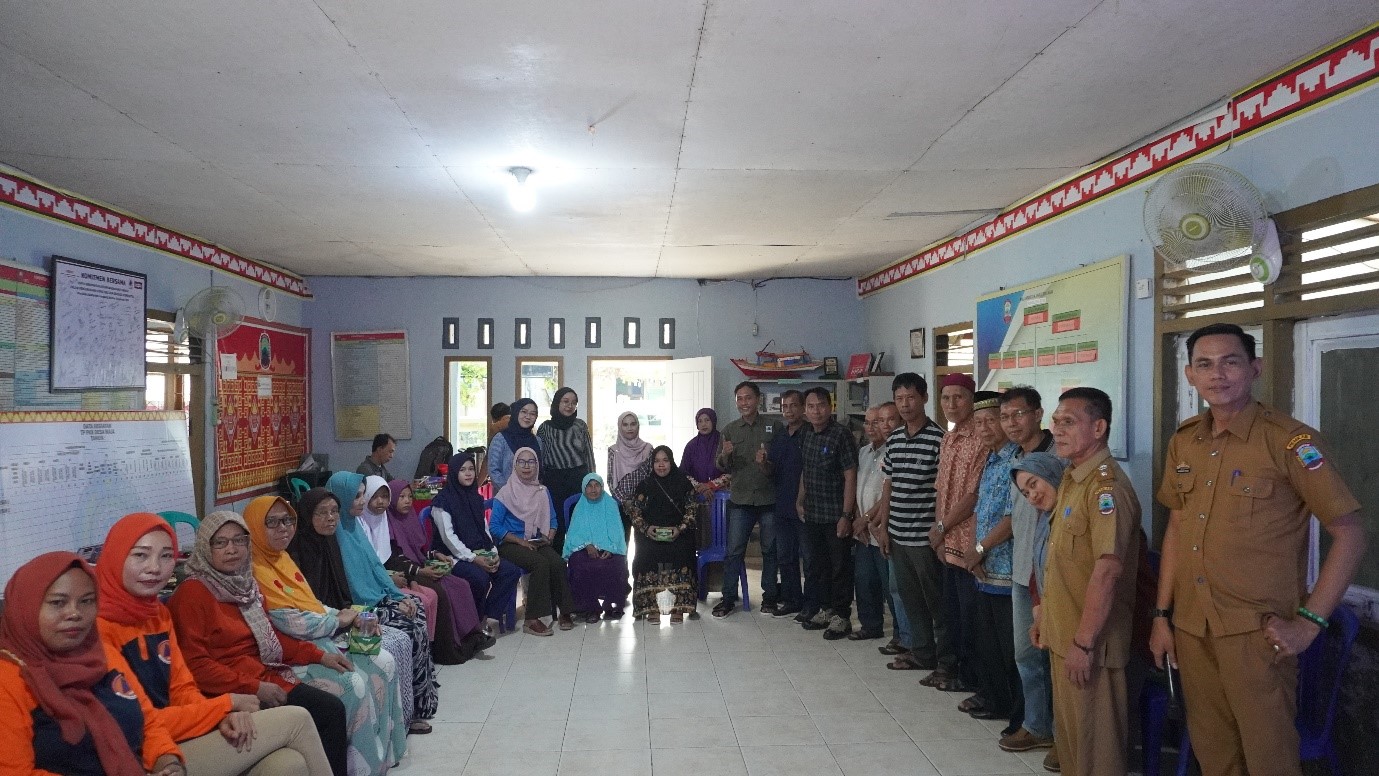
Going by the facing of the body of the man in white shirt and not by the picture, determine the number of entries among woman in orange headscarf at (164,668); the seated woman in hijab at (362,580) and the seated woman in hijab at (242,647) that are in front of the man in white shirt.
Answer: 3

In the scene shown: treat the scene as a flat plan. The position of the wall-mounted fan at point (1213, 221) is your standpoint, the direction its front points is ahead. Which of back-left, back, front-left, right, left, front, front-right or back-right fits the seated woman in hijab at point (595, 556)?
front-right

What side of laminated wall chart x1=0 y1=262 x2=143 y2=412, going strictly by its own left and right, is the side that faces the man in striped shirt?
front

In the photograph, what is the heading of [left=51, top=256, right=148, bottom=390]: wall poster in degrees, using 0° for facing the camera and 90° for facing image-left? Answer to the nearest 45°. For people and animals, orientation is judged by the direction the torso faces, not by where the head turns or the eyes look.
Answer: approximately 315°

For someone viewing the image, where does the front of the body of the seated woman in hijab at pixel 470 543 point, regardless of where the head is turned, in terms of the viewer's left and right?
facing the viewer and to the right of the viewer

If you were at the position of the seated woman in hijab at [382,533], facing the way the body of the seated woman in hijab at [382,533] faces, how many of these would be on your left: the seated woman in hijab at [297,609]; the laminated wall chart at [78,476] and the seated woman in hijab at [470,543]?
1

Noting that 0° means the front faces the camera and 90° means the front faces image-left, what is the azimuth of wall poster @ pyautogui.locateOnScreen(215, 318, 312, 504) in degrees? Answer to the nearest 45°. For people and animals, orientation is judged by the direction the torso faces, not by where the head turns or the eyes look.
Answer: approximately 315°

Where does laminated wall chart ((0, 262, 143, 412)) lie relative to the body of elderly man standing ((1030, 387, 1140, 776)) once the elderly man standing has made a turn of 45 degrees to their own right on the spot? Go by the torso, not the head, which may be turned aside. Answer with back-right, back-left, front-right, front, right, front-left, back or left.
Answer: front

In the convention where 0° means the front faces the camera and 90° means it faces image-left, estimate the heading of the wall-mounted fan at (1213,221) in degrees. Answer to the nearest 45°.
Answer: approximately 45°

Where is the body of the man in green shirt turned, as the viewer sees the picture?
toward the camera

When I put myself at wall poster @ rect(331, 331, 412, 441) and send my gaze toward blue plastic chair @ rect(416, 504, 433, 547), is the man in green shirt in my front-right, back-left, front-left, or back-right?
front-left

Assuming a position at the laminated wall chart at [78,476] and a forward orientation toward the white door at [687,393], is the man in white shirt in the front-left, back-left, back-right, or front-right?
front-right

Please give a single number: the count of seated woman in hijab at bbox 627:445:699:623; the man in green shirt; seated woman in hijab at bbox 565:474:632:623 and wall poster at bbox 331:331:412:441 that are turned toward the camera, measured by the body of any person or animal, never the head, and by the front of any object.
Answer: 4

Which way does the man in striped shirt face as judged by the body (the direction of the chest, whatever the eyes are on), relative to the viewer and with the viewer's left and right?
facing the viewer and to the left of the viewer

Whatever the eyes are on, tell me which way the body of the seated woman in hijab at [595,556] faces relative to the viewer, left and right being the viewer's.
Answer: facing the viewer

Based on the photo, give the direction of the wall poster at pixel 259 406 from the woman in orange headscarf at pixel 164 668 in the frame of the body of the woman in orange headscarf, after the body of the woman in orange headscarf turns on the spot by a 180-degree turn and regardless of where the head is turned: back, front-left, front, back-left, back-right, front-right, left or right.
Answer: front-right

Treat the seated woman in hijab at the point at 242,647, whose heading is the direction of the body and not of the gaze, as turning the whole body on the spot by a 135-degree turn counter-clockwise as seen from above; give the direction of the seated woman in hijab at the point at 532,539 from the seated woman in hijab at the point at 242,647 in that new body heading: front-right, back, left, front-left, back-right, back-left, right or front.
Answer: front-right

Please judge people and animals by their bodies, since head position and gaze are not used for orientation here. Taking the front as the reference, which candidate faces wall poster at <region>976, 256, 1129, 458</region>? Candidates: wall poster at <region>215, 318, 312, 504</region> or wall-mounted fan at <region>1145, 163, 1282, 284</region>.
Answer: wall poster at <region>215, 318, 312, 504</region>
